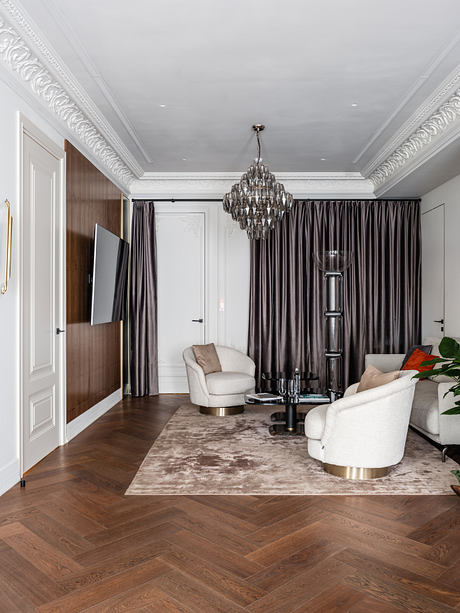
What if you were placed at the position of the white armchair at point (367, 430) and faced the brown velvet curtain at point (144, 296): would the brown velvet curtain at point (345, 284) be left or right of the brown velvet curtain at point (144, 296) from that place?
right

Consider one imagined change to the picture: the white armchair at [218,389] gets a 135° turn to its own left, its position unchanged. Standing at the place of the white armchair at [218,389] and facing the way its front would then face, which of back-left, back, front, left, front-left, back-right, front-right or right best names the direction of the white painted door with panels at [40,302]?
back-left

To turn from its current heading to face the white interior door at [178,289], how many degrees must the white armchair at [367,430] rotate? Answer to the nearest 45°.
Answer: approximately 45° to its right

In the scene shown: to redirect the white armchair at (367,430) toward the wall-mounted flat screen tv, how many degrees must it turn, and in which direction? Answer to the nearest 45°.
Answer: approximately 45° to its right

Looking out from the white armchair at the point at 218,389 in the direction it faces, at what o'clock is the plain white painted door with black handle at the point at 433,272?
The plain white painted door with black handle is roughly at 10 o'clock from the white armchair.

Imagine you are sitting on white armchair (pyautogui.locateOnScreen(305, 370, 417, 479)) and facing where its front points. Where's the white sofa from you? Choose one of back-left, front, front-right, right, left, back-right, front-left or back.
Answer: back-right

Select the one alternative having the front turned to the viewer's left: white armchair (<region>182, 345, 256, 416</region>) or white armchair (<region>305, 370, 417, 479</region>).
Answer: white armchair (<region>305, 370, 417, 479</region>)

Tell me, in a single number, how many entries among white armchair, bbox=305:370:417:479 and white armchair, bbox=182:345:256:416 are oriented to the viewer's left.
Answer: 1

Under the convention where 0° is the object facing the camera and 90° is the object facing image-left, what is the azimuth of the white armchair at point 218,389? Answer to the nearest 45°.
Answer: approximately 315°

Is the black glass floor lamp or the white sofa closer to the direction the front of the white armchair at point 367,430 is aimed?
the black glass floor lamp

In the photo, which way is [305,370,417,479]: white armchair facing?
to the viewer's left

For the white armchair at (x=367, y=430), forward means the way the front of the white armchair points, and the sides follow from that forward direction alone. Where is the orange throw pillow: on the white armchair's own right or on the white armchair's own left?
on the white armchair's own right

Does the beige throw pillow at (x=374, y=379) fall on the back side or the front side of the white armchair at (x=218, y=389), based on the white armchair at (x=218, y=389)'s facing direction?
on the front side

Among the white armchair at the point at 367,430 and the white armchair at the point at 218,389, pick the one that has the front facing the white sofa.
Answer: the white armchair at the point at 218,389

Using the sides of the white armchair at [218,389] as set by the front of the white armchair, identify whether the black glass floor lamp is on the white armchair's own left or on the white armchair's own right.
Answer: on the white armchair's own left

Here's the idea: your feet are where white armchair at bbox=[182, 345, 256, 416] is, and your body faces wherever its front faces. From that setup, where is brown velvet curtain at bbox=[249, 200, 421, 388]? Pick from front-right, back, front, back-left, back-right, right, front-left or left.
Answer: left
